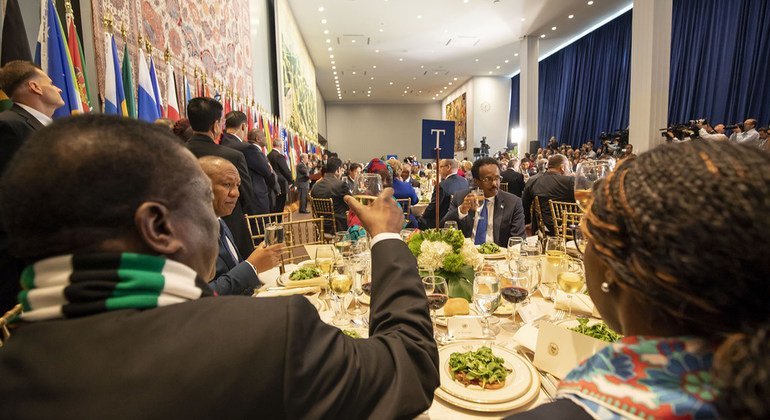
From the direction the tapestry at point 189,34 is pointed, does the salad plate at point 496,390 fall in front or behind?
in front

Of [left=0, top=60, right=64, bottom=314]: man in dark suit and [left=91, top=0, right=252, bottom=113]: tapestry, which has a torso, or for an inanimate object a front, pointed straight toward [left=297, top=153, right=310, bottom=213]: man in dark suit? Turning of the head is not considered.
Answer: [left=0, top=60, right=64, bottom=314]: man in dark suit

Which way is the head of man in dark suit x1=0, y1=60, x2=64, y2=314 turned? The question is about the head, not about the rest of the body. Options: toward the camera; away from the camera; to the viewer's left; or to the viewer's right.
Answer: to the viewer's right

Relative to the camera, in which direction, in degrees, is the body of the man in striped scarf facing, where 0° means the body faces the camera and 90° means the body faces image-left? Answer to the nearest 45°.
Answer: approximately 225°

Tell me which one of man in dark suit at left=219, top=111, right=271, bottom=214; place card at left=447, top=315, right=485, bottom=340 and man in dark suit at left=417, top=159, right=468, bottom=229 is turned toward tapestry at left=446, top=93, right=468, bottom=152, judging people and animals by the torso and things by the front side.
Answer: man in dark suit at left=219, top=111, right=271, bottom=214

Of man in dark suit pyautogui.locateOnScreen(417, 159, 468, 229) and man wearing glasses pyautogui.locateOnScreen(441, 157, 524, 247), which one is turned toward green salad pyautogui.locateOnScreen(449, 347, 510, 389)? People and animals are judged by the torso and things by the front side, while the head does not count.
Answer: the man wearing glasses

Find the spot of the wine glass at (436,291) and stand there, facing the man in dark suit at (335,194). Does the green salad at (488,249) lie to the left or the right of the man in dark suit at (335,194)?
right

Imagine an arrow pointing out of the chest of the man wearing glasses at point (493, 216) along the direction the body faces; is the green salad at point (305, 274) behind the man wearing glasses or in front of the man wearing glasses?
in front

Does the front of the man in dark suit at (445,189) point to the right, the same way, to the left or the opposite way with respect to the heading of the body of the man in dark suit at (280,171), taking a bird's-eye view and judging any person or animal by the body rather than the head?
the opposite way

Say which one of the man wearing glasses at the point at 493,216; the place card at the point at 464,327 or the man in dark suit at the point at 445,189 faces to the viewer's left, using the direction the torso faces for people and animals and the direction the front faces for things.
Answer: the man in dark suit
